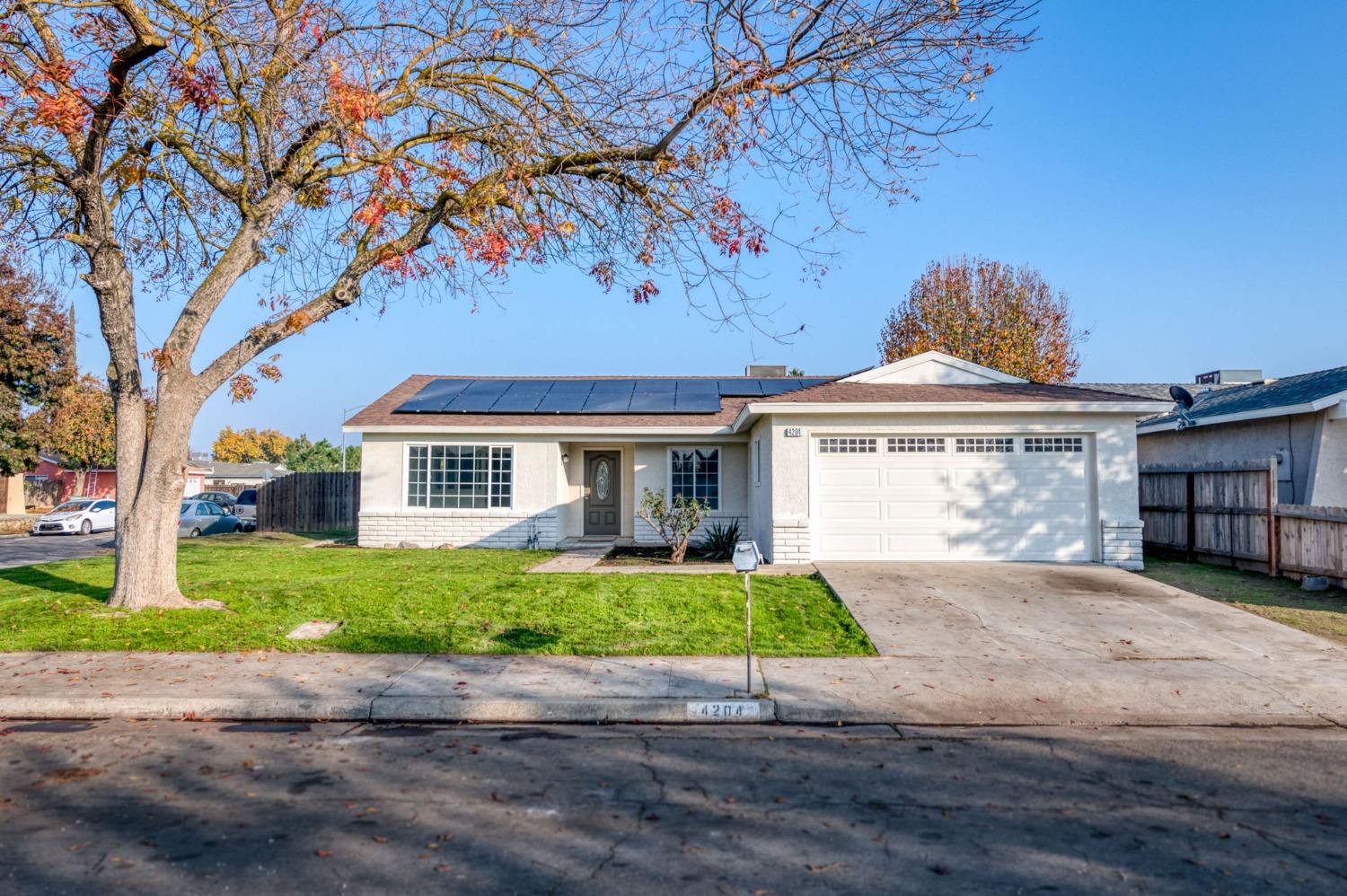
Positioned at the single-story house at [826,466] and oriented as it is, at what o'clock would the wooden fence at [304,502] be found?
The wooden fence is roughly at 4 o'clock from the single-story house.

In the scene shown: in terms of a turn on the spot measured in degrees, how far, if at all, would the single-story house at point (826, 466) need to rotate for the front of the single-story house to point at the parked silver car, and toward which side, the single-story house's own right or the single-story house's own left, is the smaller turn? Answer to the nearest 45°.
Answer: approximately 135° to the single-story house's own right

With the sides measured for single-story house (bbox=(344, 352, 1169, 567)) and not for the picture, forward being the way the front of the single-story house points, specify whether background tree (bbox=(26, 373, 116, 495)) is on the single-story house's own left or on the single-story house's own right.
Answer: on the single-story house's own right

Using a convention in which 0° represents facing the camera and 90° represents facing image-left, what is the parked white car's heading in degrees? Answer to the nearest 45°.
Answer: approximately 45°

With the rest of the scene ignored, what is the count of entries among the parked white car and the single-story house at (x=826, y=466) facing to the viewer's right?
0

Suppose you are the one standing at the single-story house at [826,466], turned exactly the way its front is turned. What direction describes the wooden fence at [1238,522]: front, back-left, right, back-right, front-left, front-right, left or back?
left

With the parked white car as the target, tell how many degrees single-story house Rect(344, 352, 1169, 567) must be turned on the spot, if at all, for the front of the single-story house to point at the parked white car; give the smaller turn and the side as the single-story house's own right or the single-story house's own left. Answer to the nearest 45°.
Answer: approximately 135° to the single-story house's own right

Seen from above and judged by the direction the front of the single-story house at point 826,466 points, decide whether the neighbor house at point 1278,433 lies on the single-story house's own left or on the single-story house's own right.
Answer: on the single-story house's own left

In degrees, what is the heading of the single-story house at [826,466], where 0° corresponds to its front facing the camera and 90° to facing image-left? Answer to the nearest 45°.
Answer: approximately 0°

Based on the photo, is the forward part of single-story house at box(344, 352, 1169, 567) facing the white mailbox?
yes
